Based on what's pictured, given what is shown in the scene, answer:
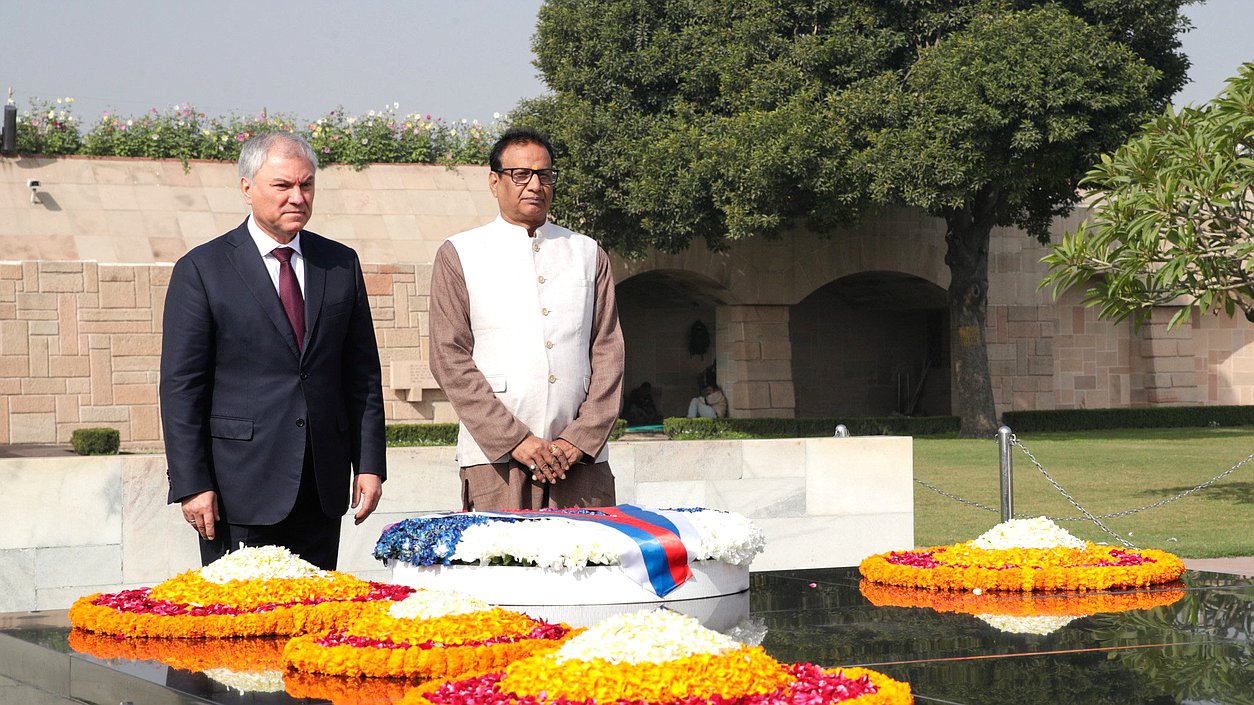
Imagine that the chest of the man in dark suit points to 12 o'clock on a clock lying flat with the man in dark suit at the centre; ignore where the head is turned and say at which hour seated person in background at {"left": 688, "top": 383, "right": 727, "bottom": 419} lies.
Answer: The seated person in background is roughly at 8 o'clock from the man in dark suit.

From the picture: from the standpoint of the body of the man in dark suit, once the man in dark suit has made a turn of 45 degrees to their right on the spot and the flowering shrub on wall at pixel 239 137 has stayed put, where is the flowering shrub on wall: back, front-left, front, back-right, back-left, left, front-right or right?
back

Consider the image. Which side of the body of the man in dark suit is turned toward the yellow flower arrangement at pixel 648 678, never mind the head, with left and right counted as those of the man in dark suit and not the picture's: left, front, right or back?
front

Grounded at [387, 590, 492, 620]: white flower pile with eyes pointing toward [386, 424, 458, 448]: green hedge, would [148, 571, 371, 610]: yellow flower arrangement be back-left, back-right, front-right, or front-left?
front-left

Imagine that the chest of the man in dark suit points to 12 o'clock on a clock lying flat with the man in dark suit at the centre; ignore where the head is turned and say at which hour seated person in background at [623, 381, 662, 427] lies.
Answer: The seated person in background is roughly at 8 o'clock from the man in dark suit.

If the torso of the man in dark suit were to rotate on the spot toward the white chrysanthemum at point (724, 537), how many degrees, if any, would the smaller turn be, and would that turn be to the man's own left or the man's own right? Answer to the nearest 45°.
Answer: approximately 45° to the man's own left

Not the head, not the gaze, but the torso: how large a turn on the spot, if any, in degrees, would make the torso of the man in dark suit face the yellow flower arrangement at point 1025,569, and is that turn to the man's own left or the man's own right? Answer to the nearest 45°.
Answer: approximately 45° to the man's own left

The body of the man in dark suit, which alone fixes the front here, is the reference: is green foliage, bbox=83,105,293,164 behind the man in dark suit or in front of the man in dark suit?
behind

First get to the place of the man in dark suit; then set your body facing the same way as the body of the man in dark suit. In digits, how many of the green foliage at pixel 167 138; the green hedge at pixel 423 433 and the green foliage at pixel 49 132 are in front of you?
0

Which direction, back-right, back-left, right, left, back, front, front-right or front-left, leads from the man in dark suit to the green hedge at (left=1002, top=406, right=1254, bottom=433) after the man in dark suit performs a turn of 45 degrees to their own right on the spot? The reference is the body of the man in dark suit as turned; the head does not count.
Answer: back-left

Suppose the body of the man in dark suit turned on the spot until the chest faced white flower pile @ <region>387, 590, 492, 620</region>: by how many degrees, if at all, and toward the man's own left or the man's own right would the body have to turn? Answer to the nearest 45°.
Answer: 0° — they already face it

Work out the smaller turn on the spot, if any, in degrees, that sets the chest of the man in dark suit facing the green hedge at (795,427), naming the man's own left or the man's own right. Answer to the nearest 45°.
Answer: approximately 90° to the man's own left

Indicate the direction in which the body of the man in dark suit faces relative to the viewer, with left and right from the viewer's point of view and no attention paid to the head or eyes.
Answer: facing the viewer and to the right of the viewer

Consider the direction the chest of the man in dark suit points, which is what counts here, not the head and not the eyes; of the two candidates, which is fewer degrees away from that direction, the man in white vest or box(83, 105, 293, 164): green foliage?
the man in white vest

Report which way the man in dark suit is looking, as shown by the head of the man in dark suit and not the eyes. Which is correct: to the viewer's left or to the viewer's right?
to the viewer's right
